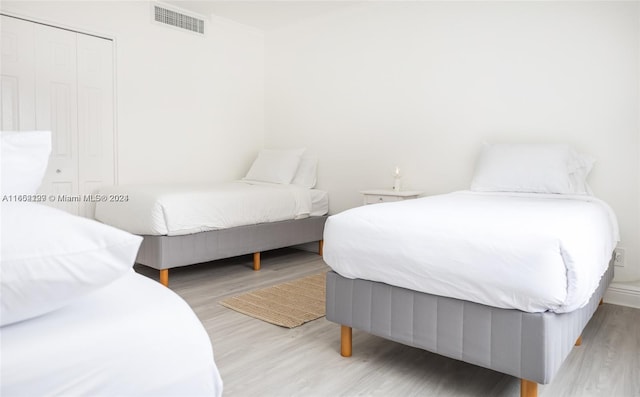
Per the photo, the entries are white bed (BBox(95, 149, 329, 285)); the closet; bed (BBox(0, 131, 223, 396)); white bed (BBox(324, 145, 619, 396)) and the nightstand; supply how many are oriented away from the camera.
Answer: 0

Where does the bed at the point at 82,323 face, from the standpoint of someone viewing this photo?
facing the viewer and to the right of the viewer

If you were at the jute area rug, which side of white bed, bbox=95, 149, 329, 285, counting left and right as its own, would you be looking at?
left

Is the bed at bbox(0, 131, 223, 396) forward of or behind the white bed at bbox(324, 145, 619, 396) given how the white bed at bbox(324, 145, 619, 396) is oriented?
forward

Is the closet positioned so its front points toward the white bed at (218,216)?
no

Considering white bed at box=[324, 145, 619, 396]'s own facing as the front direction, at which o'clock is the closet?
The closet is roughly at 2 o'clock from the white bed.

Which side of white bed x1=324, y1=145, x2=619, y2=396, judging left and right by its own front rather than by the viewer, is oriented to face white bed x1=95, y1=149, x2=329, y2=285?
right

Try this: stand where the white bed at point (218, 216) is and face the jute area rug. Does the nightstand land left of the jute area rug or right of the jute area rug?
left

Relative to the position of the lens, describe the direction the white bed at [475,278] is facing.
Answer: facing the viewer and to the left of the viewer

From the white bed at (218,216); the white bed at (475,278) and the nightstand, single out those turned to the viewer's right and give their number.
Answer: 0

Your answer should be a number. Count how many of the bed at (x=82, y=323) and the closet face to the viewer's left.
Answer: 0

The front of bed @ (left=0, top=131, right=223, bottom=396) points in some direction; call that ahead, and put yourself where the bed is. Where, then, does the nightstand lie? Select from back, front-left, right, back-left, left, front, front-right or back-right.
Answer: left

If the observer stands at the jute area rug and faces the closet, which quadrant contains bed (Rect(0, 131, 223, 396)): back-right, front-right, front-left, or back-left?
back-left

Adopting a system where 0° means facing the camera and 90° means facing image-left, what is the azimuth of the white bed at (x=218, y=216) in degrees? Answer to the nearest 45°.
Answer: approximately 45°

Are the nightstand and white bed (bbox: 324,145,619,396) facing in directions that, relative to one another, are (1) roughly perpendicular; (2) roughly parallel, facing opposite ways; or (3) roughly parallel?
roughly parallel
